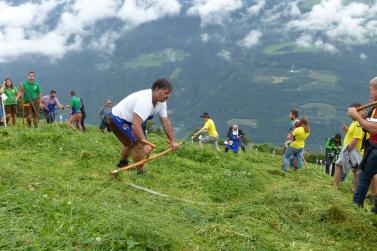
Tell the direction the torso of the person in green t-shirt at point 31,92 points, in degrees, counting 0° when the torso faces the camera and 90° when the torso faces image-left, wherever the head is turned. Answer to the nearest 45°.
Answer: approximately 0°

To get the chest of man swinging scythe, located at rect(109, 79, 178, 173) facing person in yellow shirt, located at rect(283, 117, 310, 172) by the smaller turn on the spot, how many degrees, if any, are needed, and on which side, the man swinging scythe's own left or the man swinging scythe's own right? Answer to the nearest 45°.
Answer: approximately 90° to the man swinging scythe's own left

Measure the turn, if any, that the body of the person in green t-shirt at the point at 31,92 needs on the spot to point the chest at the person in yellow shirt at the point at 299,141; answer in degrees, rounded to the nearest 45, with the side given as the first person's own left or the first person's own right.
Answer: approximately 45° to the first person's own left

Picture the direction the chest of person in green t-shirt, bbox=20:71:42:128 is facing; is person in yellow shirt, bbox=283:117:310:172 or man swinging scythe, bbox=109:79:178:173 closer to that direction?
the man swinging scythe
